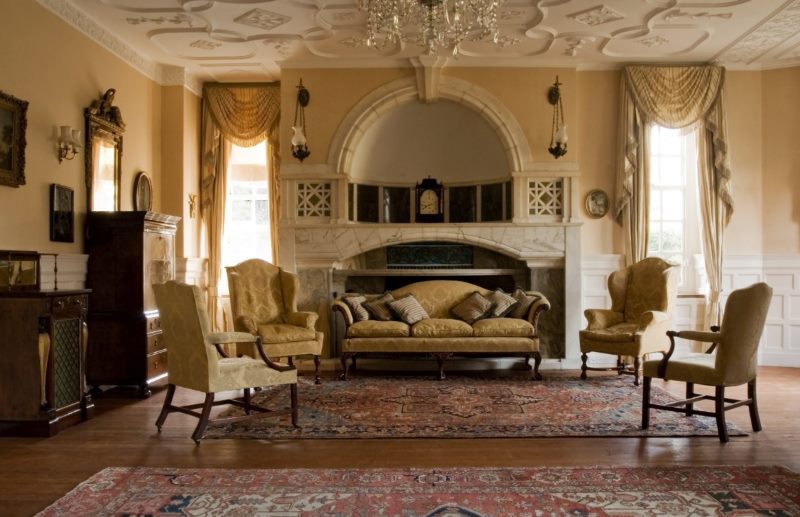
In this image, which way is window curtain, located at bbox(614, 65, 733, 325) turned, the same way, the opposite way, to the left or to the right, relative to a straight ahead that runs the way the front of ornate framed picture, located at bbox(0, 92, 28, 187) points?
to the right

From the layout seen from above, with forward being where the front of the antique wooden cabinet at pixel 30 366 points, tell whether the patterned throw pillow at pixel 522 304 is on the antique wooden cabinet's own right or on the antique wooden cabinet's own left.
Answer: on the antique wooden cabinet's own left

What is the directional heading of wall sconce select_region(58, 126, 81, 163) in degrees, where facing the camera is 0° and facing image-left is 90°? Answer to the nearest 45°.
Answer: approximately 315°

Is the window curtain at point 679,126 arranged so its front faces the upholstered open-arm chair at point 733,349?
yes

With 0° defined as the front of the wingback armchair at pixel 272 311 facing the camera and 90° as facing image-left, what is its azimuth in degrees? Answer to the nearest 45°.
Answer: approximately 315°

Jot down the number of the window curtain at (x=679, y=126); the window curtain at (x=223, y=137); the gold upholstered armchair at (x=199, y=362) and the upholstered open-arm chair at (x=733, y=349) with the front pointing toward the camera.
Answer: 2

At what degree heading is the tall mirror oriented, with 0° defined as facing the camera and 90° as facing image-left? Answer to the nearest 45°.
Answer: approximately 315°

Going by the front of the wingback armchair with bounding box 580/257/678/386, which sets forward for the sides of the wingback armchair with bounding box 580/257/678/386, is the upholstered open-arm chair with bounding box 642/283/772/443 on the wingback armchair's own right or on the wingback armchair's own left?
on the wingback armchair's own left
